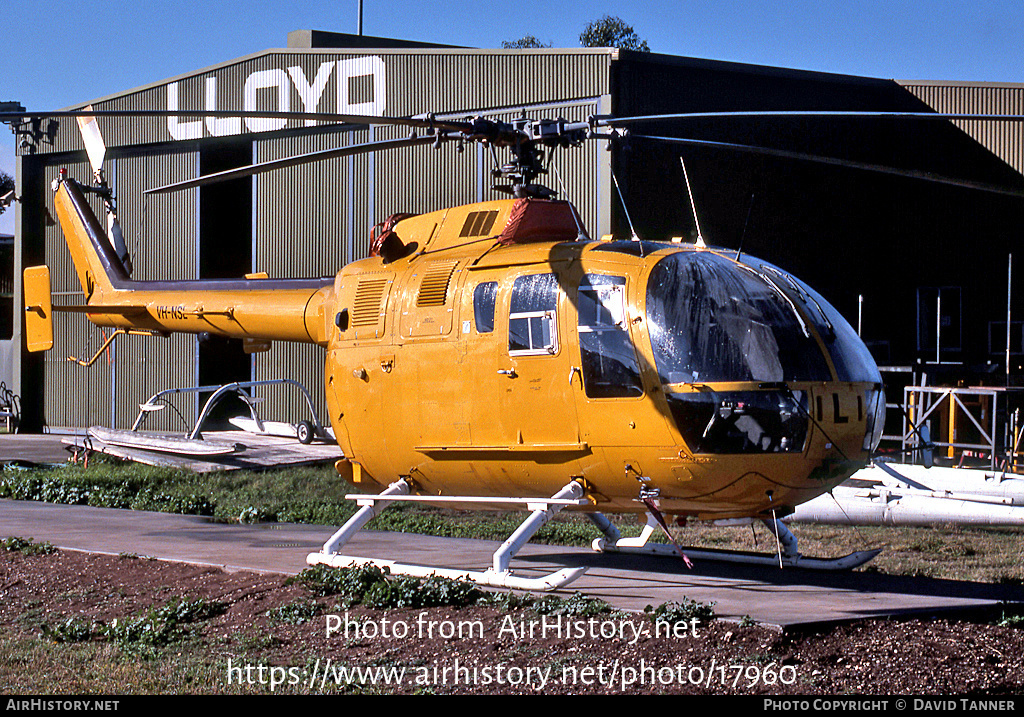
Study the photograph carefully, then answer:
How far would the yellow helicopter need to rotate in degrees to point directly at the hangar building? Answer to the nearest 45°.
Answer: approximately 135° to its left

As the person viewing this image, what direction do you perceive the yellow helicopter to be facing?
facing the viewer and to the right of the viewer
